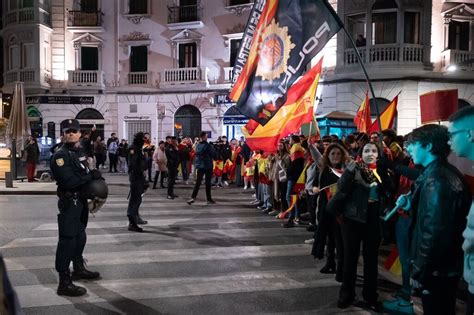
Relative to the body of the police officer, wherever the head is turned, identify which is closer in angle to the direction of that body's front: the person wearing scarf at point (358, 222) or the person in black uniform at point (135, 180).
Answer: the person wearing scarf

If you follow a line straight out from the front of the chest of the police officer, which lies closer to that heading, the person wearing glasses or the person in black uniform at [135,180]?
the person wearing glasses

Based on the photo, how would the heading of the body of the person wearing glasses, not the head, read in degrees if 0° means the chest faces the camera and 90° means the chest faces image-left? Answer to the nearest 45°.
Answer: approximately 90°

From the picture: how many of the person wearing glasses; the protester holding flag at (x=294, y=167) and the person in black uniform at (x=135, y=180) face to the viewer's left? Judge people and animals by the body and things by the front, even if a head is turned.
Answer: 2

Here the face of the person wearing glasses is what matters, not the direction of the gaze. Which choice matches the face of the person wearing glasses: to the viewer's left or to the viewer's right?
to the viewer's left

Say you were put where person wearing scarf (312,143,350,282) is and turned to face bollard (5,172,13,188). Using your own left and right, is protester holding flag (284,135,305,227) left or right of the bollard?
right

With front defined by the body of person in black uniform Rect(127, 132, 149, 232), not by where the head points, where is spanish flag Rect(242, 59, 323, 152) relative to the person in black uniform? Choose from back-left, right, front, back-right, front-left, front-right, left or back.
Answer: front-right

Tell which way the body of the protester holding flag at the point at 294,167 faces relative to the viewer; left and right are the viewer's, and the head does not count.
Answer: facing to the left of the viewer

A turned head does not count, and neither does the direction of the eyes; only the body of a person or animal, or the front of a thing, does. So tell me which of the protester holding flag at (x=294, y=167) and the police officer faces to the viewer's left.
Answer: the protester holding flag

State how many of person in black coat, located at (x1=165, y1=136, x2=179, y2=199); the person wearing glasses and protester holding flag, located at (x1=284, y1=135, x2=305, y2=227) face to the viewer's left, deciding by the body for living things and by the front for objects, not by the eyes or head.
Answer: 2
